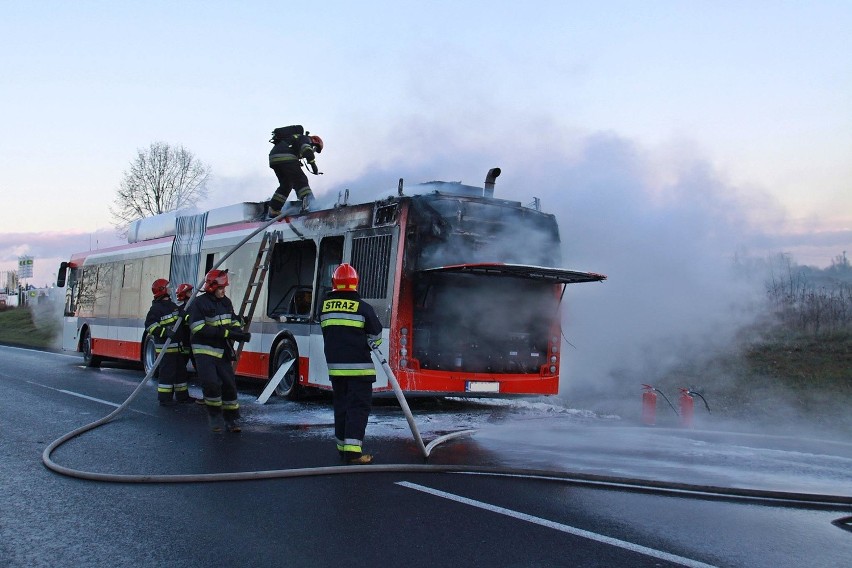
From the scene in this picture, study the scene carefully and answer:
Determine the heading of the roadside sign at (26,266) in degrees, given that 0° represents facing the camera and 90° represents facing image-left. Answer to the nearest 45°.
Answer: approximately 0°

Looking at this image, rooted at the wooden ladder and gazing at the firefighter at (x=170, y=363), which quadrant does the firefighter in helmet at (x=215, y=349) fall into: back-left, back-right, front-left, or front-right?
front-left

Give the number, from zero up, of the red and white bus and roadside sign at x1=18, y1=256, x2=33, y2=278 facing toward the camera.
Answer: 1

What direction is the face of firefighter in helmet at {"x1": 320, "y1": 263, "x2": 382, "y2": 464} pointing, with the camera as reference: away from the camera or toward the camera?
away from the camera

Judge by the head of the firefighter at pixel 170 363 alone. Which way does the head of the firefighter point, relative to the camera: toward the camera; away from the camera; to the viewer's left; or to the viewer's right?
to the viewer's right

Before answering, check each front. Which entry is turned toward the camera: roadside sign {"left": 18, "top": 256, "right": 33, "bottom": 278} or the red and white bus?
the roadside sign

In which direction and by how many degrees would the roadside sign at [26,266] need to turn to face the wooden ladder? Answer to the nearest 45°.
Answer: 0° — it already faces it

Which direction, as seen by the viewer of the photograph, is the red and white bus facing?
facing away from the viewer and to the left of the viewer
